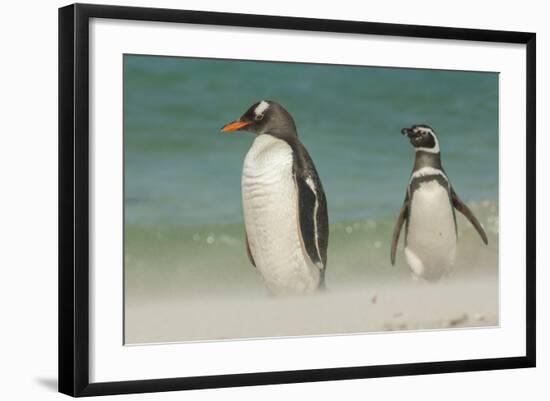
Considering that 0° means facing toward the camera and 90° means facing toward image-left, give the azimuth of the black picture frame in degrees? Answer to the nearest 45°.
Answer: approximately 315°
